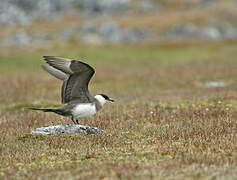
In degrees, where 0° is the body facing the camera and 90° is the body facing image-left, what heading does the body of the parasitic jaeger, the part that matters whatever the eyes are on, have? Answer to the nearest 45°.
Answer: approximately 270°
